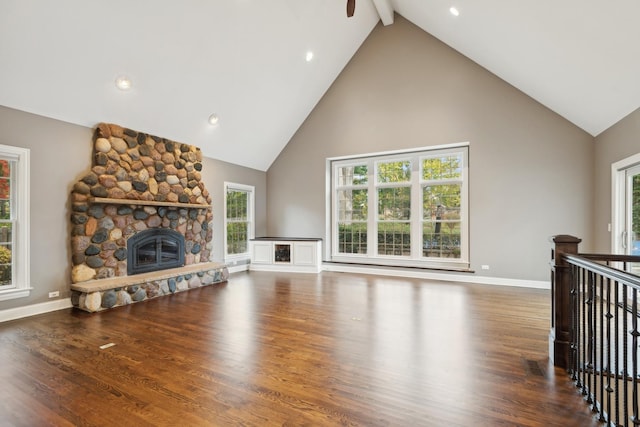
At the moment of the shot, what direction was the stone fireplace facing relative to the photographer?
facing the viewer and to the right of the viewer

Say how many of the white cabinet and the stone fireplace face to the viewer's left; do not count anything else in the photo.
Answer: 0

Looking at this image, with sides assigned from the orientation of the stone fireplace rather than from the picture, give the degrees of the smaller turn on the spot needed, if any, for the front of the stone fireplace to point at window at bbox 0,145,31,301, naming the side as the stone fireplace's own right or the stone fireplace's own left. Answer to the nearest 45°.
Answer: approximately 135° to the stone fireplace's own right

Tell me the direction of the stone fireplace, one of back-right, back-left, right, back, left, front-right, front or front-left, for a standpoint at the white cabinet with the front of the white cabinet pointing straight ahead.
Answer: front-right

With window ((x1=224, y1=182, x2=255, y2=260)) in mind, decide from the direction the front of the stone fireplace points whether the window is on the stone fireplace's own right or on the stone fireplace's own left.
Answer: on the stone fireplace's own left

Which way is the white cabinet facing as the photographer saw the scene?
facing the viewer

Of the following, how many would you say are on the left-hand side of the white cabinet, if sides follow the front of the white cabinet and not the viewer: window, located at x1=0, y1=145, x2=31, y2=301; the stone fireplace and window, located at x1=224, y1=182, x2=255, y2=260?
0

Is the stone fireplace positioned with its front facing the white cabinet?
no

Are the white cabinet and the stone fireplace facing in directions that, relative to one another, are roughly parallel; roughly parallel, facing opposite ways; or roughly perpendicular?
roughly perpendicular

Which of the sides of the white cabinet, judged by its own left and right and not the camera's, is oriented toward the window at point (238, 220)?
right
